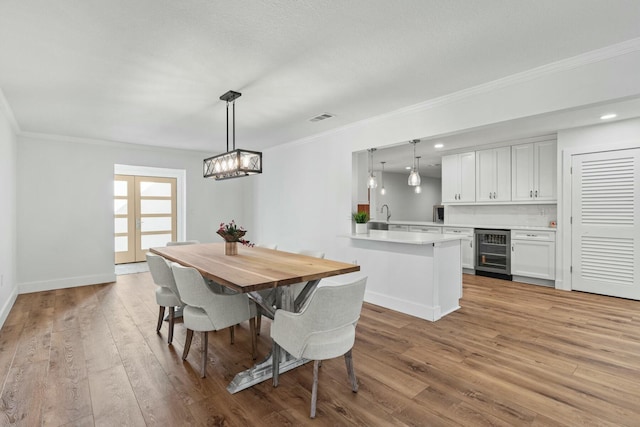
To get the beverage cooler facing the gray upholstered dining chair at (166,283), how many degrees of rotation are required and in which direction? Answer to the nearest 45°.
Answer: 0° — it already faces it

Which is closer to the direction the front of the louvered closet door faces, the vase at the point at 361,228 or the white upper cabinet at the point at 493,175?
the vase

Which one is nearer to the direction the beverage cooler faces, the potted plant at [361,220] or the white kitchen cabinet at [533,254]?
the potted plant

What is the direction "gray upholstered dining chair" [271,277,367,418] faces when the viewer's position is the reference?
facing away from the viewer and to the left of the viewer

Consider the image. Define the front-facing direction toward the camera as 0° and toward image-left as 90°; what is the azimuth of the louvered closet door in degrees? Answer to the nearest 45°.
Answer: approximately 45°

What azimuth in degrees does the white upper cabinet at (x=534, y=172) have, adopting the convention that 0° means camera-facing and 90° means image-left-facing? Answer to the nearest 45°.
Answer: approximately 45°
